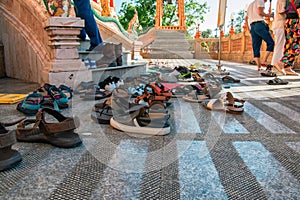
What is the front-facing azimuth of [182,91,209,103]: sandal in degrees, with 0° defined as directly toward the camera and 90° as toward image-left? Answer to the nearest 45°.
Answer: approximately 90°

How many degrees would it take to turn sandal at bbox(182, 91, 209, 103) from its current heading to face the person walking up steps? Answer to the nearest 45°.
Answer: approximately 45° to its right

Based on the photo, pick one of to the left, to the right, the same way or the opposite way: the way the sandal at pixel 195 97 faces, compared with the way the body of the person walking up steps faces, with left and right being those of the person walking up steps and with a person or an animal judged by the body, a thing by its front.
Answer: the same way

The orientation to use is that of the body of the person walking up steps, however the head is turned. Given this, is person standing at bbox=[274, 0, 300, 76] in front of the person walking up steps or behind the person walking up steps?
behind

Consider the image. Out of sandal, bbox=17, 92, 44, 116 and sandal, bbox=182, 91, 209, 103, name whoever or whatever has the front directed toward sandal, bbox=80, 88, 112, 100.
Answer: sandal, bbox=182, 91, 209, 103

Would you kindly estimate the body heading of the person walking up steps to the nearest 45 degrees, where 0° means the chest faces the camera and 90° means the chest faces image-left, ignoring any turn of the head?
approximately 90°

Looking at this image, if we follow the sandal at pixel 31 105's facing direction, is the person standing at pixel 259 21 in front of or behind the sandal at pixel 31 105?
behind
